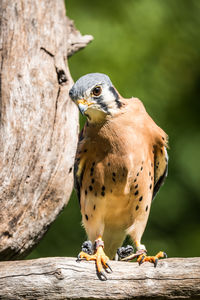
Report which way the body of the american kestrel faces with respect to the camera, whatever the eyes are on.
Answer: toward the camera
